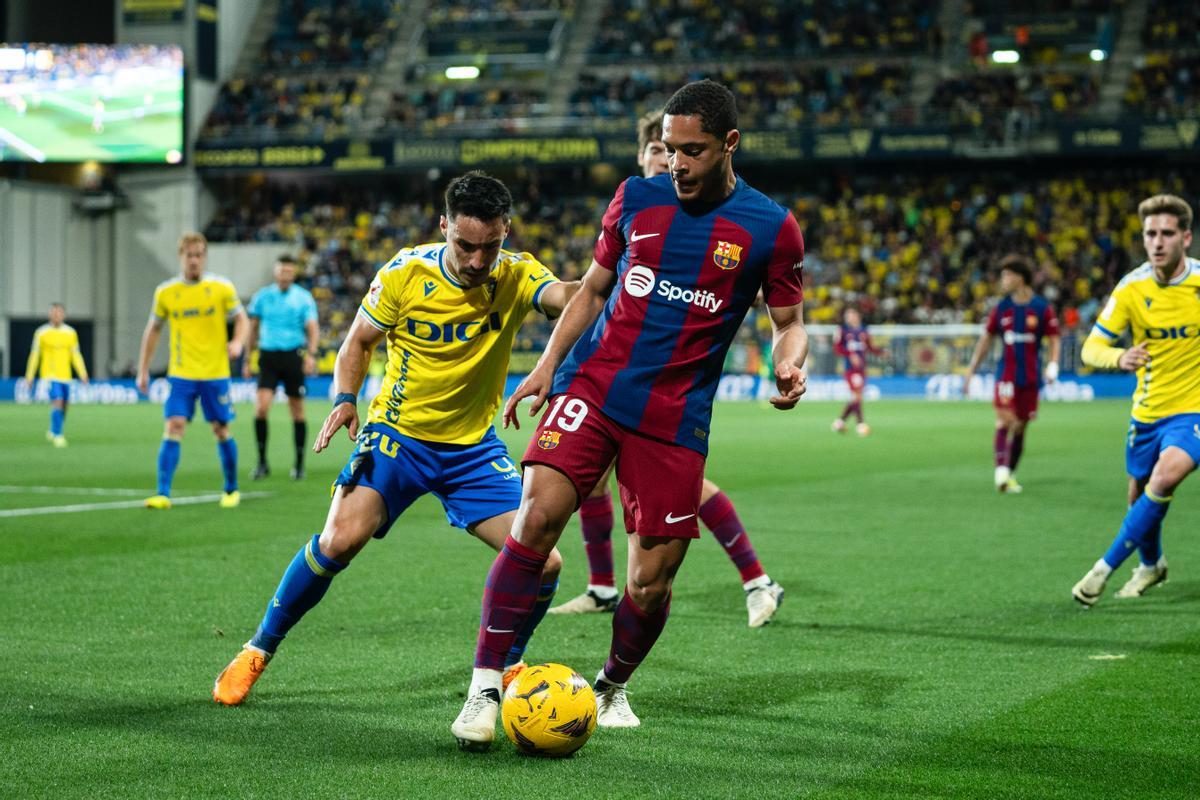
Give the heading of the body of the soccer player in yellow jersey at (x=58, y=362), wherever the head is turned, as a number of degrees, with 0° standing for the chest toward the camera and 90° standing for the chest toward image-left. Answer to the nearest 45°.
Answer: approximately 0°

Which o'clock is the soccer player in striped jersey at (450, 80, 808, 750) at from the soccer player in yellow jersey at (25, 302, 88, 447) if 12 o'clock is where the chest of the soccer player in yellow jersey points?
The soccer player in striped jersey is roughly at 12 o'clock from the soccer player in yellow jersey.

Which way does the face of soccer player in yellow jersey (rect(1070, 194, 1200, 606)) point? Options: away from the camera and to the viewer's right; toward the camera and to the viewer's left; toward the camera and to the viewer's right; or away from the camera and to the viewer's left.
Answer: toward the camera and to the viewer's left

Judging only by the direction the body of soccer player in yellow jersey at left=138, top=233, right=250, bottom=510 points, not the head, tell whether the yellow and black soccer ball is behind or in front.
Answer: in front

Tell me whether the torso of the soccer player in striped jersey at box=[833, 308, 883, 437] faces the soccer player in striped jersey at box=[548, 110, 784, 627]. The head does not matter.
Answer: yes

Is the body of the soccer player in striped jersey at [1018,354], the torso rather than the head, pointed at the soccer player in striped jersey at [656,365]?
yes

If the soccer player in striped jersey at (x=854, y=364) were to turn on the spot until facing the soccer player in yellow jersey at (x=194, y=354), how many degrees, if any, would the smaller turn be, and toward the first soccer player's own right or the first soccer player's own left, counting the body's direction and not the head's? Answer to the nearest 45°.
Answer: approximately 45° to the first soccer player's own right

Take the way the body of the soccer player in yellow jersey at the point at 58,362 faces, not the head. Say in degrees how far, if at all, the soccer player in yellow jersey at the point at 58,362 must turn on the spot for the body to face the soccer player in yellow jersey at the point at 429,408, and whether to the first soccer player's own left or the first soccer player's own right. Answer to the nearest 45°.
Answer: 0° — they already face them

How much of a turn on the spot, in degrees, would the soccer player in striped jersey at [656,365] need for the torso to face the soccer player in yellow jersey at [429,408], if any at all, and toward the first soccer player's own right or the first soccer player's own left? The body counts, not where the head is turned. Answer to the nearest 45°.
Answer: approximately 135° to the first soccer player's own right
